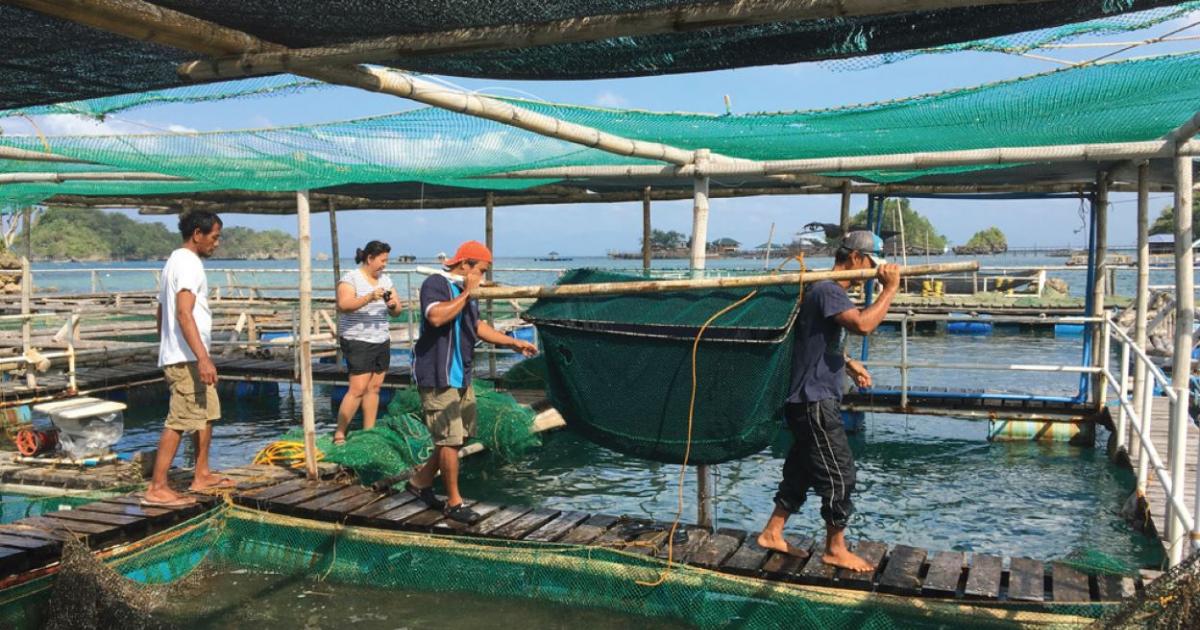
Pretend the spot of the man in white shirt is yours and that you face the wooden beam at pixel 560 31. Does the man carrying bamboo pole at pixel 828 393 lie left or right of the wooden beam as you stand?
left

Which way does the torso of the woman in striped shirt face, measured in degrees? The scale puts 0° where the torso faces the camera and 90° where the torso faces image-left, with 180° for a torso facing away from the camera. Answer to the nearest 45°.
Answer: approximately 315°

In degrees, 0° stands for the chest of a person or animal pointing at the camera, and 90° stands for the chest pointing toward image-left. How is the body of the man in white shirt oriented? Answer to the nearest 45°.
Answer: approximately 270°
